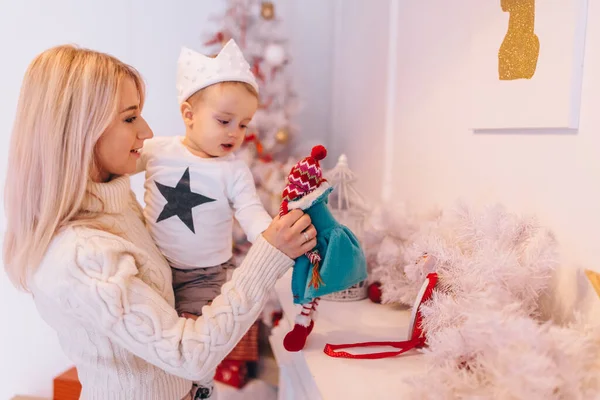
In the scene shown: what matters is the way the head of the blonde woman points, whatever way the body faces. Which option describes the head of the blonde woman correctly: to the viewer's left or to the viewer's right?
to the viewer's right

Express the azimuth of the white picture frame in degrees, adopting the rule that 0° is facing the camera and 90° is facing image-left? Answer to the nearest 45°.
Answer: approximately 0°

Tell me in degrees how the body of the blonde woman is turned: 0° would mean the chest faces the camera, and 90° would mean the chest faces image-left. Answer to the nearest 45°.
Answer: approximately 270°

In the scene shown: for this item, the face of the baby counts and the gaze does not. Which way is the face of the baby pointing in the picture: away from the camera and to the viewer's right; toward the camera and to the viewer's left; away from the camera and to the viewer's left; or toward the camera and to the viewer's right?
toward the camera and to the viewer's right

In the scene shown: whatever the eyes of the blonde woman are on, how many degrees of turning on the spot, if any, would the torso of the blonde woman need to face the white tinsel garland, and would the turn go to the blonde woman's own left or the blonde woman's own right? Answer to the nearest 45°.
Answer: approximately 45° to the blonde woman's own right

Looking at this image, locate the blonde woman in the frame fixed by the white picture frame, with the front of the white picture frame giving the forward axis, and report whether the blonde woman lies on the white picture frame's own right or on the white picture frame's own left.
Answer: on the white picture frame's own right

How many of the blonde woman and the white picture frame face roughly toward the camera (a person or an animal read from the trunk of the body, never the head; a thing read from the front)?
1
